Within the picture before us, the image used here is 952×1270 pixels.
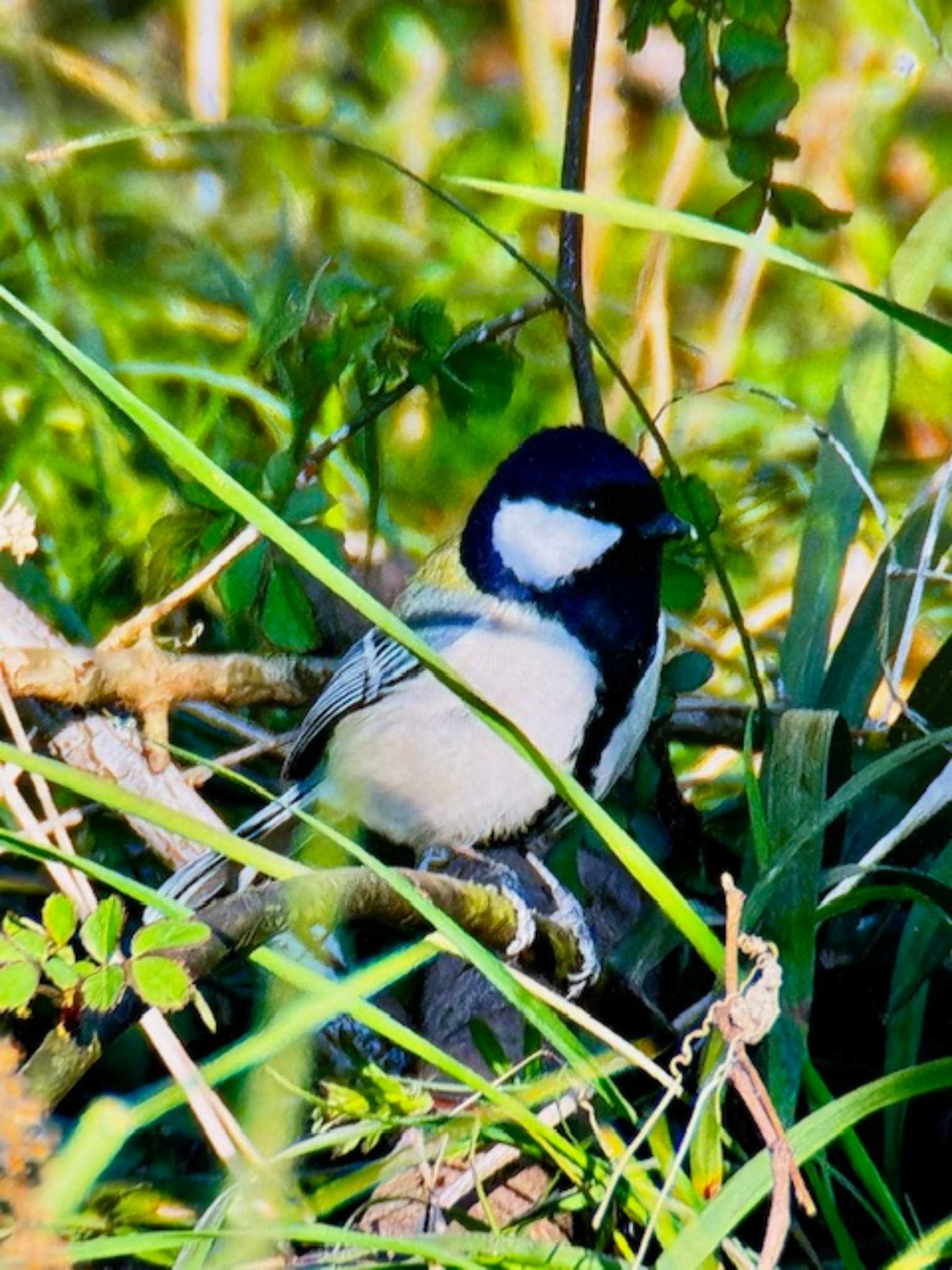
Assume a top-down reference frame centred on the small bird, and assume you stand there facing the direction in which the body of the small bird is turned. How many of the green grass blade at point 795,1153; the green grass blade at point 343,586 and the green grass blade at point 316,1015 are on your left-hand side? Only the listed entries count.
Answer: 0

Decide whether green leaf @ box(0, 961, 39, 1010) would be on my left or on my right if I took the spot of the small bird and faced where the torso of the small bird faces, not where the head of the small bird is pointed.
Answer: on my right

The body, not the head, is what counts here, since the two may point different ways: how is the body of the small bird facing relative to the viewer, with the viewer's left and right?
facing the viewer and to the right of the viewer

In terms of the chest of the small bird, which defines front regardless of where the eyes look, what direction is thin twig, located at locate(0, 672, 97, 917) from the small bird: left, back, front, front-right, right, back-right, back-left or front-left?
right

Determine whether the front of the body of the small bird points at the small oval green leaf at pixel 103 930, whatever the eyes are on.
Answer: no

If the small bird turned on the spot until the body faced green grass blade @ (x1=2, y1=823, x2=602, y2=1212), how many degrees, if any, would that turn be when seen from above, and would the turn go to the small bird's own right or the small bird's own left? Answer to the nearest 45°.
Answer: approximately 45° to the small bird's own right
